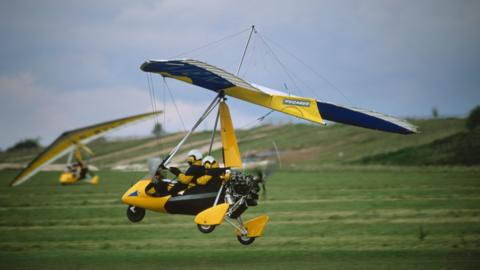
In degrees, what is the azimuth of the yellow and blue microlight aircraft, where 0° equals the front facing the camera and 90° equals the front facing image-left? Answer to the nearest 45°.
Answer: approximately 45°

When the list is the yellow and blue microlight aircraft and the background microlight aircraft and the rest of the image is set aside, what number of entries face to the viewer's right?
0

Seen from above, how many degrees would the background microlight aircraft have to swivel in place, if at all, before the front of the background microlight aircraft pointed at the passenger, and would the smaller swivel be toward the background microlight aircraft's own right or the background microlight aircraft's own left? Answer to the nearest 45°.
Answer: approximately 45° to the background microlight aircraft's own left

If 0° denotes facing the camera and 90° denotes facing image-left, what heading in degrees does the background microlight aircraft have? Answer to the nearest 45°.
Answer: approximately 45°

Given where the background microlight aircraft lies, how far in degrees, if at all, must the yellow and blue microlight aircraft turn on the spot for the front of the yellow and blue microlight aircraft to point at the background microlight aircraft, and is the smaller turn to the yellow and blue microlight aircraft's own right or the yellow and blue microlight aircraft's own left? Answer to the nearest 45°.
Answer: approximately 90° to the yellow and blue microlight aircraft's own right

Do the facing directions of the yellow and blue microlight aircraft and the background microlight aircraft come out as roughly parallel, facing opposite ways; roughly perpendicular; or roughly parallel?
roughly parallel
